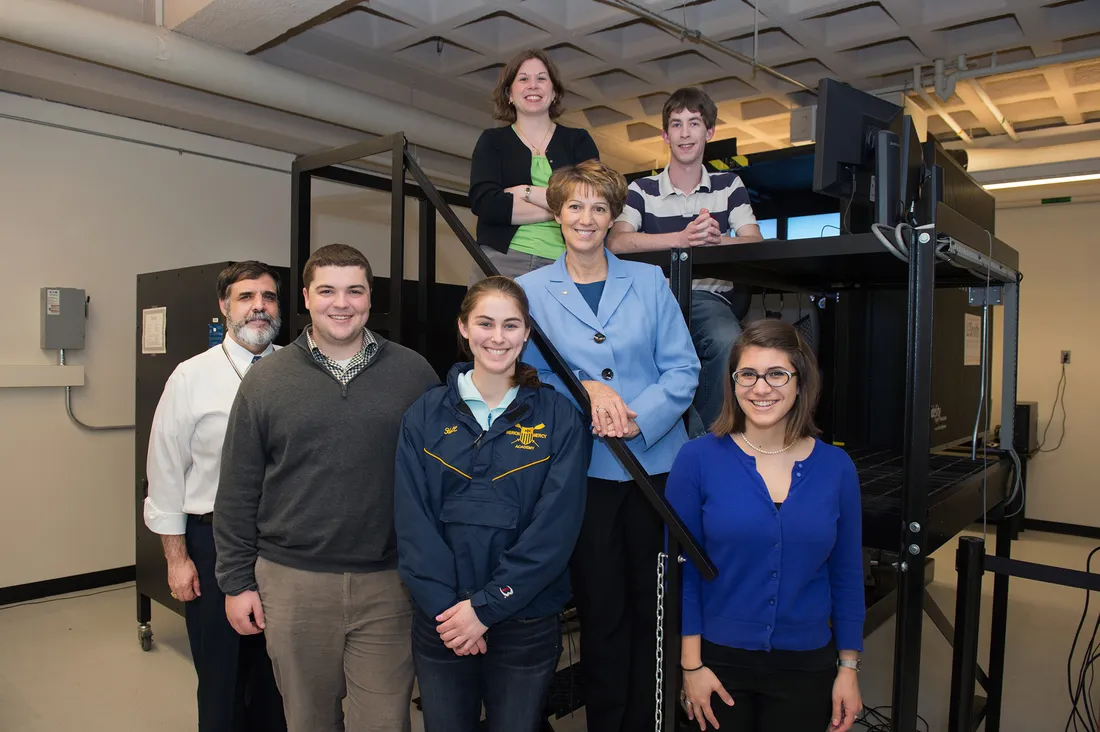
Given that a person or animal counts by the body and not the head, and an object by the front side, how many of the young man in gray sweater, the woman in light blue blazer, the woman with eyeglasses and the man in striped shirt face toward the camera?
4

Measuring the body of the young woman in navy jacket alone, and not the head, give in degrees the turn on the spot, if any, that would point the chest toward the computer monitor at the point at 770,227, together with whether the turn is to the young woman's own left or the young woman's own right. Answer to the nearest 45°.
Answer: approximately 135° to the young woman's own left

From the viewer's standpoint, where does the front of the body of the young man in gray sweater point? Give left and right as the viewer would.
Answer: facing the viewer

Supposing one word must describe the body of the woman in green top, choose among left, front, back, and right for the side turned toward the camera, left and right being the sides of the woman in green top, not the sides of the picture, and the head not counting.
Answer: front

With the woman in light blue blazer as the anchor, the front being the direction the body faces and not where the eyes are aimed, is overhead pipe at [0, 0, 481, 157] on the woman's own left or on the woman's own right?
on the woman's own right

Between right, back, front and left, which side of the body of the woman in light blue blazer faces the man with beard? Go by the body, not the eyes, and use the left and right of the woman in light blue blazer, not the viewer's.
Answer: right

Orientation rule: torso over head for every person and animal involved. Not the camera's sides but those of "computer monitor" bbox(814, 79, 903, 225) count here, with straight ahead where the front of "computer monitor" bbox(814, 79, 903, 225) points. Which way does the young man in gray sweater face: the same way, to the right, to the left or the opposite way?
the opposite way

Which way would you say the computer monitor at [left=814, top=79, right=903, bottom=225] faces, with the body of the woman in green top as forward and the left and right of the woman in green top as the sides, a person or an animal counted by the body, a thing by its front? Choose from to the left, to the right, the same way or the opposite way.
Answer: the opposite way

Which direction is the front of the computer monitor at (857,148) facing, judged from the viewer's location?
facing away from the viewer and to the left of the viewer

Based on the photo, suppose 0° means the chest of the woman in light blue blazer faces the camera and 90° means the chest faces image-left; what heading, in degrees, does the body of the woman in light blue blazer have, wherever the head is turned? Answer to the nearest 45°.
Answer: approximately 0°

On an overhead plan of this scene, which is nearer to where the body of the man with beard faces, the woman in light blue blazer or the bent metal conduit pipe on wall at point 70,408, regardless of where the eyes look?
the woman in light blue blazer

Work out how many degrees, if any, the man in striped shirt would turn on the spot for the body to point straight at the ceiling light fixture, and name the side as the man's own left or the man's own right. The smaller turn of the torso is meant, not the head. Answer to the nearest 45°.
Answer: approximately 135° to the man's own left

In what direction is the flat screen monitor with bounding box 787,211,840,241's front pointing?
toward the camera
